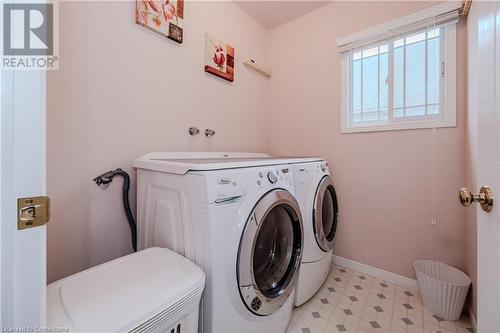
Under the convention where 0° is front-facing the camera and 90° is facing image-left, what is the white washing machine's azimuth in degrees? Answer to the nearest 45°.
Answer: approximately 315°

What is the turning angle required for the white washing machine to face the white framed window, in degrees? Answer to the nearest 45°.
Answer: approximately 90° to its left

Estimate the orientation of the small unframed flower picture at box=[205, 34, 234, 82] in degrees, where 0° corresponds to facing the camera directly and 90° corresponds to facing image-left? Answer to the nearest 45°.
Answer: approximately 315°

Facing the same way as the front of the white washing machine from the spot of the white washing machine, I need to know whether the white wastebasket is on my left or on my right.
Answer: on my left

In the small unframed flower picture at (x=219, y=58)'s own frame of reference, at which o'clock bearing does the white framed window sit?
The white framed window is roughly at 11 o'clock from the small unframed flower picture.

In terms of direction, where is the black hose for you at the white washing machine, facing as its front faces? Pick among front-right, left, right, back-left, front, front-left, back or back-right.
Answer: back
